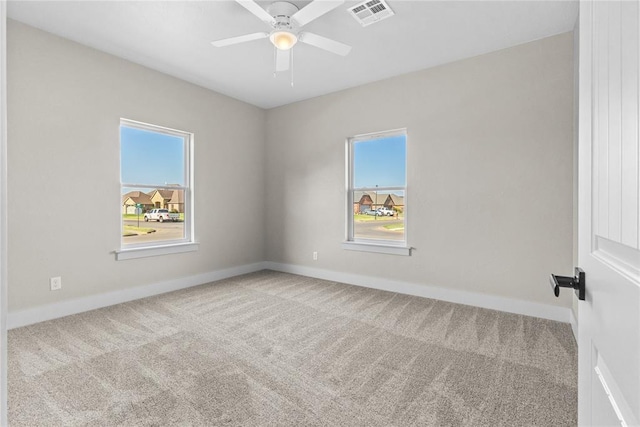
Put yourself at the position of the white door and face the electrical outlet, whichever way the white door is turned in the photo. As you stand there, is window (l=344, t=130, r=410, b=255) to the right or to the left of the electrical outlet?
right

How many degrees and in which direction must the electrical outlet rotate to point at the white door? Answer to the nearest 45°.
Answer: approximately 45° to its right

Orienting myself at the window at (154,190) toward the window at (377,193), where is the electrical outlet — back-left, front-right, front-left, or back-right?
back-right

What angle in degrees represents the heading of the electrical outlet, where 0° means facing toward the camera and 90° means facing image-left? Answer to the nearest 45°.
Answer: approximately 315°
